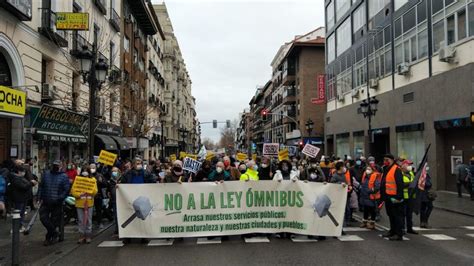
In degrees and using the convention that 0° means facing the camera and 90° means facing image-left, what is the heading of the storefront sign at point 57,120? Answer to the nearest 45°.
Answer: approximately 315°

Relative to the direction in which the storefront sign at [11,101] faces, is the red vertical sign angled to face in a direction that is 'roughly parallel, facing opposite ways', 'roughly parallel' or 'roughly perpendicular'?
roughly perpendicular

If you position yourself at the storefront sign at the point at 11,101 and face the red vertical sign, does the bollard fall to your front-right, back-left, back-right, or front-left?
back-right

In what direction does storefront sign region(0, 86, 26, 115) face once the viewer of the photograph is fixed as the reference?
facing the viewer and to the right of the viewer

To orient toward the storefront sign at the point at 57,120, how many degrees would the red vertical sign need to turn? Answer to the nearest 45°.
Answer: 0° — it already faces it

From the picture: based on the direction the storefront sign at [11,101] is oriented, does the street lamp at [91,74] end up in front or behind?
in front

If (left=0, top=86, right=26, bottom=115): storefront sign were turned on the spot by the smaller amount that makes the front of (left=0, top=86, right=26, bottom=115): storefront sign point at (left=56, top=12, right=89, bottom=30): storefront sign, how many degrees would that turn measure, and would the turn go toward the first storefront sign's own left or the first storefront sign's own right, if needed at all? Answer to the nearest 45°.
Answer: approximately 90° to the first storefront sign's own left

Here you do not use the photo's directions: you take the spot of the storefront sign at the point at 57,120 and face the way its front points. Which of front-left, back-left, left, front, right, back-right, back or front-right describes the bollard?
front-right

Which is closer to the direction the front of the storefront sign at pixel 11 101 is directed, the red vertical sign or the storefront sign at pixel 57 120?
the red vertical sign
